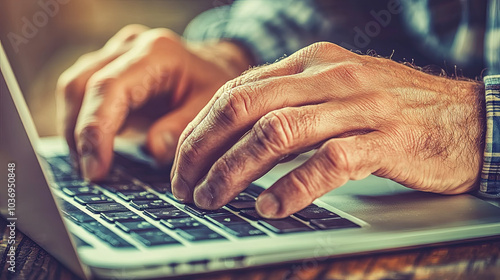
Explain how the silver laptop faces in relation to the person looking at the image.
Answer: facing away from the viewer and to the right of the viewer
